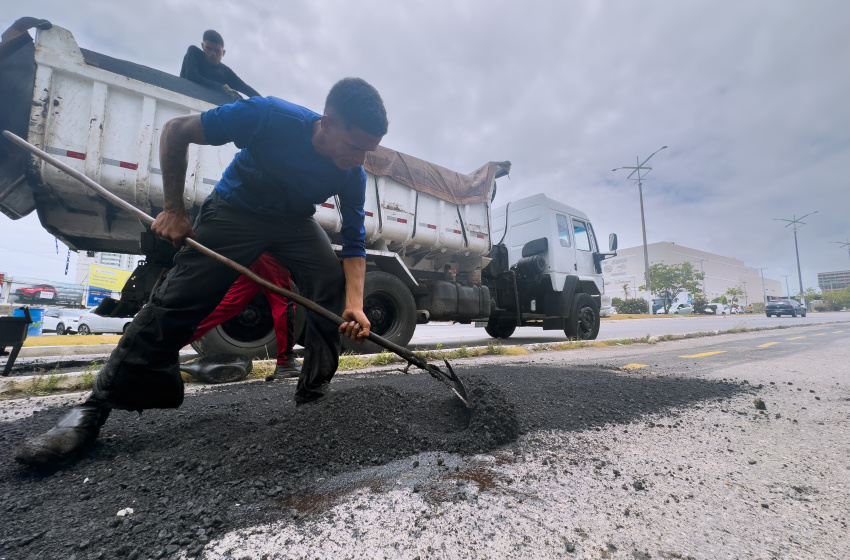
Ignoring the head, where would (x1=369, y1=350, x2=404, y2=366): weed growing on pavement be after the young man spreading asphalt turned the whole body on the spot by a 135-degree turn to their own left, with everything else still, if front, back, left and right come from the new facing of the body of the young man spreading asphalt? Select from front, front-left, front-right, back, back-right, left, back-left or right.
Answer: front-right

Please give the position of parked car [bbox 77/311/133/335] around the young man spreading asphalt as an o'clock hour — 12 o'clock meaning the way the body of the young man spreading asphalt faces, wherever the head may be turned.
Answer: The parked car is roughly at 7 o'clock from the young man spreading asphalt.

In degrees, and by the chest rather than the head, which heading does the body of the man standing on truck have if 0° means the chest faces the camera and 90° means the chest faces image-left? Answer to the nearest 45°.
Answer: approximately 315°

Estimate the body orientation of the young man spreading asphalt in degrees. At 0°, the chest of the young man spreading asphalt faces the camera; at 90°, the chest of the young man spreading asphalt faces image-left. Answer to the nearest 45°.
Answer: approximately 315°

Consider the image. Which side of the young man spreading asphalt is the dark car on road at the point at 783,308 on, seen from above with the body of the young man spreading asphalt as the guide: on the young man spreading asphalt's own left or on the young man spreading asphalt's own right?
on the young man spreading asphalt's own left

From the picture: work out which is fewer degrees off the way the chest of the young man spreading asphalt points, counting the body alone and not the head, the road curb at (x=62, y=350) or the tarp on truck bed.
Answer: the tarp on truck bed

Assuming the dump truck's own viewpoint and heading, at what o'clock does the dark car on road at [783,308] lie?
The dark car on road is roughly at 1 o'clock from the dump truck.

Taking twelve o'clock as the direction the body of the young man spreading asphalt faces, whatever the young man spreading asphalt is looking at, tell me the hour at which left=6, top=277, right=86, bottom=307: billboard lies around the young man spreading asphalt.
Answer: The billboard is roughly at 7 o'clock from the young man spreading asphalt.
